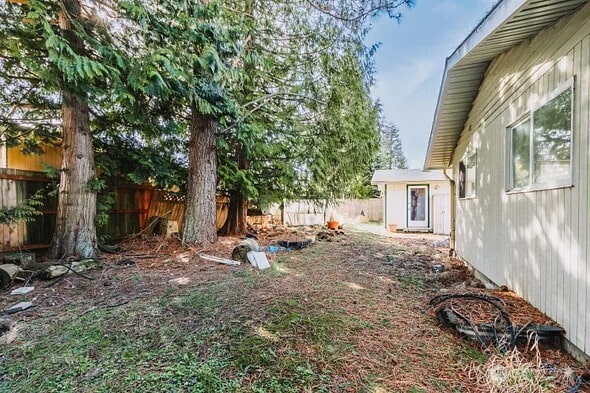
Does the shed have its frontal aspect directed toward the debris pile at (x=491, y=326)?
yes

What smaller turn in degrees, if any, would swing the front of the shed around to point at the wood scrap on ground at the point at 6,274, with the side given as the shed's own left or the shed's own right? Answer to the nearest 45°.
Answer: approximately 45° to the shed's own right

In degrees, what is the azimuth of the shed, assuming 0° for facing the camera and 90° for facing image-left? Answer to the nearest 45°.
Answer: approximately 0°

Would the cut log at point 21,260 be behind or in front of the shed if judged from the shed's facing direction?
in front

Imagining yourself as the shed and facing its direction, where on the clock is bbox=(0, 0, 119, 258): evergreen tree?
The evergreen tree is roughly at 1 o'clock from the shed.

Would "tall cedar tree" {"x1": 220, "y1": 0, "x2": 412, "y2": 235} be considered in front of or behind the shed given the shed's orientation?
in front

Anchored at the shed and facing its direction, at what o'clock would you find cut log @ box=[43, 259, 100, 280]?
The cut log is roughly at 1 o'clock from the shed.

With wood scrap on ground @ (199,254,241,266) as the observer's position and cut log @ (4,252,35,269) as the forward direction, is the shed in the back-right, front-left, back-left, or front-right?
back-right

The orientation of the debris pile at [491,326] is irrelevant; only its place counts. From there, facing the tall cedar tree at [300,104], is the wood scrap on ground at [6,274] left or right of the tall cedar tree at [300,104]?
left

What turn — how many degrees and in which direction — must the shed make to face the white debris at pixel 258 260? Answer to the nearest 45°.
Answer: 0° — it already faces it

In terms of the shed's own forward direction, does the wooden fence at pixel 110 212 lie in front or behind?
in front
